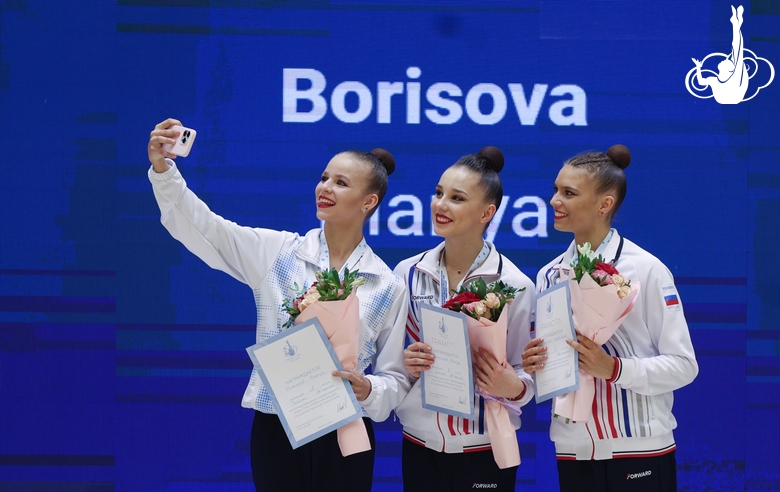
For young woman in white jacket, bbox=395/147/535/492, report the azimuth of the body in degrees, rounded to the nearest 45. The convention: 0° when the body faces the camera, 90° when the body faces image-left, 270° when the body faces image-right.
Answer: approximately 45°

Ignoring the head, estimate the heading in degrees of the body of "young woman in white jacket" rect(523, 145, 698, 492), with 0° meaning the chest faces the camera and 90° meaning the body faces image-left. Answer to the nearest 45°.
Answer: approximately 45°

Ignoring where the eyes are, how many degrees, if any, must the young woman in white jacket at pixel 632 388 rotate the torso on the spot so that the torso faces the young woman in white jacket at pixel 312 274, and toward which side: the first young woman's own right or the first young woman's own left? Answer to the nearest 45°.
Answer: approximately 45° to the first young woman's own right
